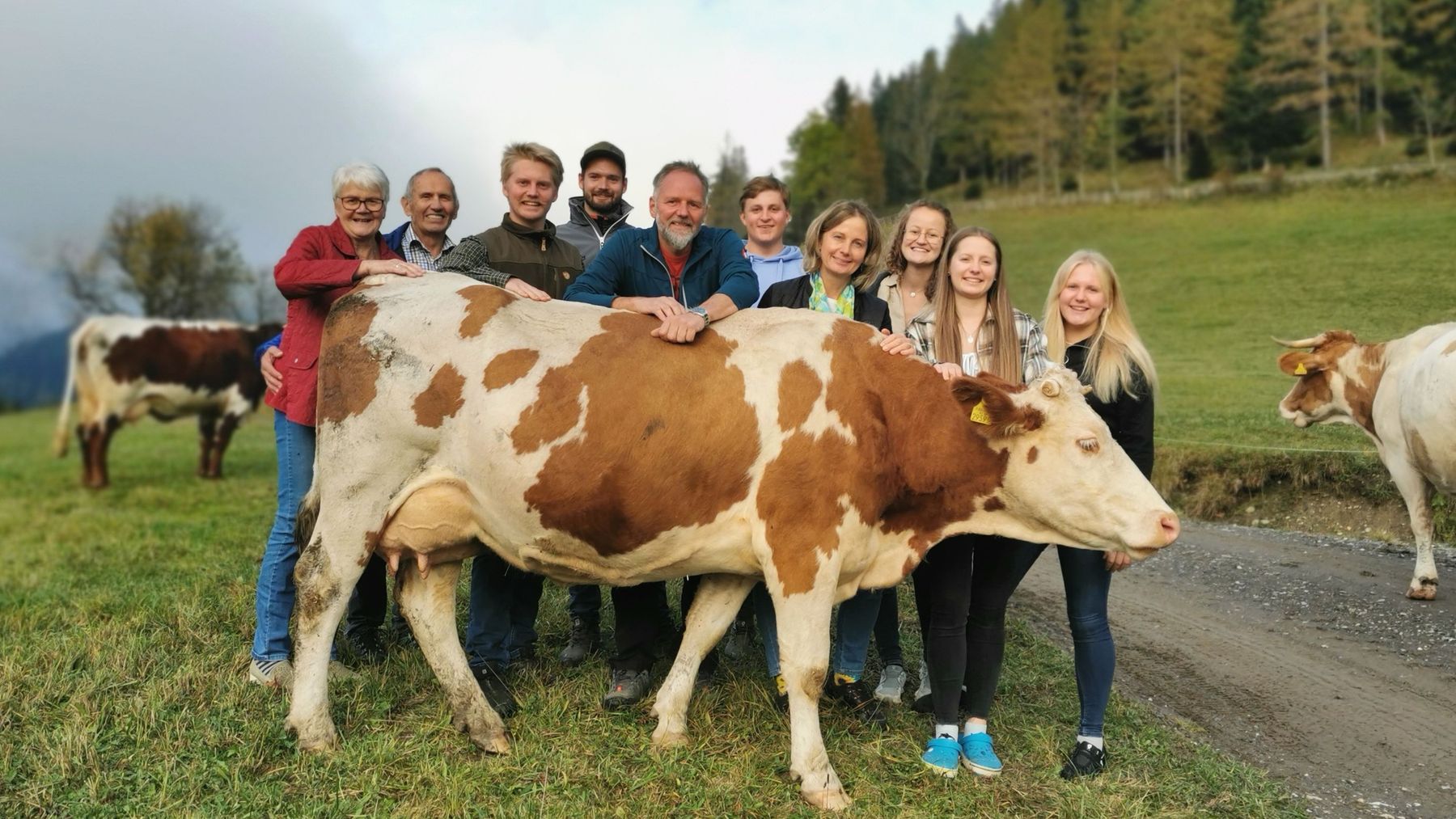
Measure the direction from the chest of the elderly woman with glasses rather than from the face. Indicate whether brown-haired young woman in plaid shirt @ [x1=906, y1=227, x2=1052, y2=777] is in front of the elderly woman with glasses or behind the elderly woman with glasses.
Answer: in front

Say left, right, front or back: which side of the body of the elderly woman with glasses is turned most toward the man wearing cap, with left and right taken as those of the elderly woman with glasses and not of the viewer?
left

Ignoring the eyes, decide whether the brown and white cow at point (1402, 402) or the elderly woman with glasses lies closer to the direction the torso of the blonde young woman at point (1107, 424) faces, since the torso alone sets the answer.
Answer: the elderly woman with glasses

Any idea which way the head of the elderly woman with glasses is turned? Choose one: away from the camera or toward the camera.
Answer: toward the camera

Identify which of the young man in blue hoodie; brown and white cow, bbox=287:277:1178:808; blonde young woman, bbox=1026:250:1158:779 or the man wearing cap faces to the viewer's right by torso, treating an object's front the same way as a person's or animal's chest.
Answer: the brown and white cow

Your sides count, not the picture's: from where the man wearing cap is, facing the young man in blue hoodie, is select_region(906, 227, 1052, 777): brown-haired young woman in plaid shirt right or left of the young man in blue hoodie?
right

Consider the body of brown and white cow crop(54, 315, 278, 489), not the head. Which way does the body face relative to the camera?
to the viewer's right

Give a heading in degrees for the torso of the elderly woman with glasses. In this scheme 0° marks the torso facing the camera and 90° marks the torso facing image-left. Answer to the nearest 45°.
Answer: approximately 315°

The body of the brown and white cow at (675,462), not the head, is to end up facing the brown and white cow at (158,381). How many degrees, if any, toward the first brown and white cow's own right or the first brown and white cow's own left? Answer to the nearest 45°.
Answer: approximately 135° to the first brown and white cow's own left

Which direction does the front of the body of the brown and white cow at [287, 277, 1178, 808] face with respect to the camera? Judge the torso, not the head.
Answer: to the viewer's right

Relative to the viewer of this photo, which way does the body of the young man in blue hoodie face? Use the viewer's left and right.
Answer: facing the viewer

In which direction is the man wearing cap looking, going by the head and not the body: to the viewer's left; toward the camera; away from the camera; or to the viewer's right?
toward the camera

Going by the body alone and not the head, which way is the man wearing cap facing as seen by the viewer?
toward the camera
